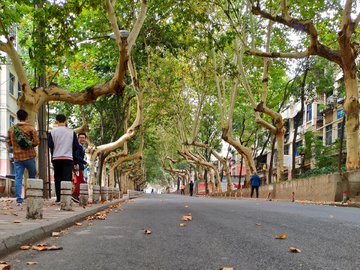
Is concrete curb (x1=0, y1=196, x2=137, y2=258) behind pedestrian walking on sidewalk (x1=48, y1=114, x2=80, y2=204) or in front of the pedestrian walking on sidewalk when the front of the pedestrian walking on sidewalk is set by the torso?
behind

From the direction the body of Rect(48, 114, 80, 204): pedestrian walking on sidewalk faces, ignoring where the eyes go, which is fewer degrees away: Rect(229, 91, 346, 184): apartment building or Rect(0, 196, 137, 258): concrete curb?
the apartment building

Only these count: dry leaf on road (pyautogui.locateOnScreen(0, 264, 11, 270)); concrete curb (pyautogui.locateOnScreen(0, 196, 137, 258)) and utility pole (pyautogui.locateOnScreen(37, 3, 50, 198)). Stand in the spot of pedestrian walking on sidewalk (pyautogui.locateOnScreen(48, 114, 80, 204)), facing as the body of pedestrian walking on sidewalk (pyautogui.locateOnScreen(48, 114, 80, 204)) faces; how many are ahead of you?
1

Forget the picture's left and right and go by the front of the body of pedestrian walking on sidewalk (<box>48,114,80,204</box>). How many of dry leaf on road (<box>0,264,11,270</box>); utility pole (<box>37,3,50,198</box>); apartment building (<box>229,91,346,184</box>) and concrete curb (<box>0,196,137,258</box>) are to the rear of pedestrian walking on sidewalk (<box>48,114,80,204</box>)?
2

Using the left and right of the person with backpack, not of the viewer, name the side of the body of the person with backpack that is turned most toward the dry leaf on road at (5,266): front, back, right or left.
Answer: back

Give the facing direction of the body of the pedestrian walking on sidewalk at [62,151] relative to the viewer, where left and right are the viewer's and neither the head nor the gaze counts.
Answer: facing away from the viewer

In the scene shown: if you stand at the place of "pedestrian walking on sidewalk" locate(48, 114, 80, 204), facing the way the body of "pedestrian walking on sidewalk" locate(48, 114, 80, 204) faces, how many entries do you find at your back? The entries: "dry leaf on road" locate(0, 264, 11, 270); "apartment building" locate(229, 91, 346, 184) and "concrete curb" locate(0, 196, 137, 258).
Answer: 2

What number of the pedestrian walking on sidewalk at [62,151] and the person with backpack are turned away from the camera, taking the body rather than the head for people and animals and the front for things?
2

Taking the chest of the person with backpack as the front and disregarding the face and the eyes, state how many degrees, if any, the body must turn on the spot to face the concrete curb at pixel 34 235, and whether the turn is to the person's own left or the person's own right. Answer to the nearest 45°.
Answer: approximately 180°

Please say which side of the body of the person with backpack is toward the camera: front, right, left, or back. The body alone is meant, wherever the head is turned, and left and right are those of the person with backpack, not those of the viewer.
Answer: back
